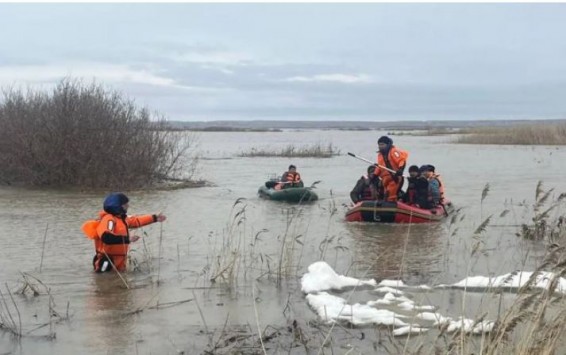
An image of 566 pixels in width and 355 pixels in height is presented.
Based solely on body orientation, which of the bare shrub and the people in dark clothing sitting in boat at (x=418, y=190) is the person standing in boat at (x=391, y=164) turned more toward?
the bare shrub

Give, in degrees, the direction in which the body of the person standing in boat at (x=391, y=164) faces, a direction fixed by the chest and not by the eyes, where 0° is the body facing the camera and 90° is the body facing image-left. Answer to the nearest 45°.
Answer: approximately 45°

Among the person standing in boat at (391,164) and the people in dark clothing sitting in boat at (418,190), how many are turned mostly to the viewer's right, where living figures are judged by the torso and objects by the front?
0

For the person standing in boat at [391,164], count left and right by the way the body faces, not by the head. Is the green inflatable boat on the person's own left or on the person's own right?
on the person's own right

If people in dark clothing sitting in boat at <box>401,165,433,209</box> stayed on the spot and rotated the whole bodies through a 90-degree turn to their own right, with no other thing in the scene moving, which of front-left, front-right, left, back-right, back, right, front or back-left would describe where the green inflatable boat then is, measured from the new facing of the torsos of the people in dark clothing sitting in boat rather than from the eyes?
front

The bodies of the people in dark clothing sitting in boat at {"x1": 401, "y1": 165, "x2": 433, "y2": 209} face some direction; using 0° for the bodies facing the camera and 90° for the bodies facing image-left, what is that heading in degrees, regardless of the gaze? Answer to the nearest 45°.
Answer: approximately 45°
